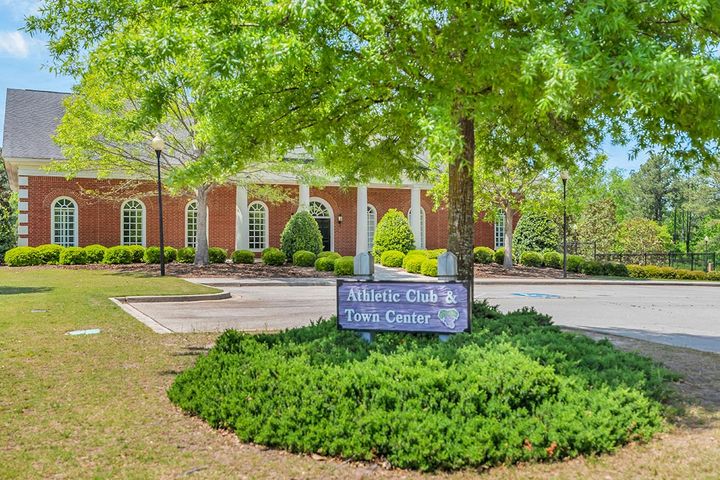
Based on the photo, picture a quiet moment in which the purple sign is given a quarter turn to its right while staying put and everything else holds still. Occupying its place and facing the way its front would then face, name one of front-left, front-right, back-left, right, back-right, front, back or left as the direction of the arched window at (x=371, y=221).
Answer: right

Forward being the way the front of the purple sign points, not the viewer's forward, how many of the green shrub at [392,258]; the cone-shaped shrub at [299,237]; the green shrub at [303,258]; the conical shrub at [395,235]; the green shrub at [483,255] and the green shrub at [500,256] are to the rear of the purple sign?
6

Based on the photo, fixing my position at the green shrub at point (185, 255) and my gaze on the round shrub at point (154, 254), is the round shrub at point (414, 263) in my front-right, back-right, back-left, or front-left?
back-left

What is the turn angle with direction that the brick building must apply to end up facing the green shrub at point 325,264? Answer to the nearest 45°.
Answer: approximately 45° to its left

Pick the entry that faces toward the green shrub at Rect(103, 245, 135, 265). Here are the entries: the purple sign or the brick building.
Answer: the brick building

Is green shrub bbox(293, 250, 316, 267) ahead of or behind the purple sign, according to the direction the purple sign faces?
behind

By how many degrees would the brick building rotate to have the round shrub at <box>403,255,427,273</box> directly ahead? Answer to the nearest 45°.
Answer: approximately 45° to its left

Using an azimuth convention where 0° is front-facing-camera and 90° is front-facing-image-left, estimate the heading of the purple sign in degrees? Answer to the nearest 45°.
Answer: approximately 0°

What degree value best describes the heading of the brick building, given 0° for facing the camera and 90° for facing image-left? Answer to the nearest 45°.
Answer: approximately 0°

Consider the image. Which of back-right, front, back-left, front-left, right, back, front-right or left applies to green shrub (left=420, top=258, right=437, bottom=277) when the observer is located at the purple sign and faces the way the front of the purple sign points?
back

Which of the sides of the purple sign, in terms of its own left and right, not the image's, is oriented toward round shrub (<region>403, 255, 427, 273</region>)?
back

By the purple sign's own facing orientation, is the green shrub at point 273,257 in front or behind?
behind

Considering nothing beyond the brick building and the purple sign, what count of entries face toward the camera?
2
